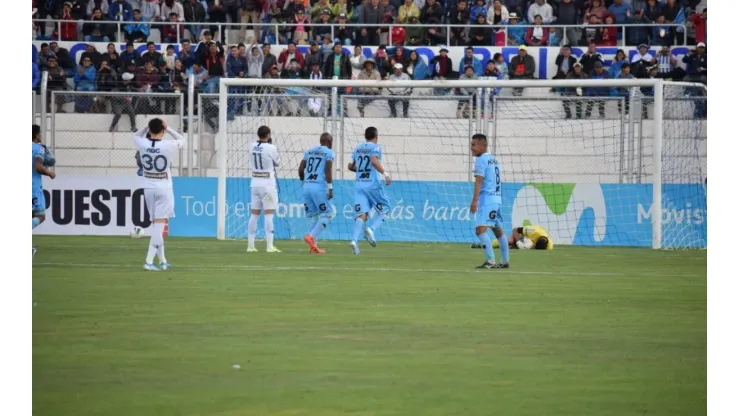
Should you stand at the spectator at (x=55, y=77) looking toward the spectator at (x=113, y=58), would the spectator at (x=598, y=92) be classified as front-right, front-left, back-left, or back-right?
front-right

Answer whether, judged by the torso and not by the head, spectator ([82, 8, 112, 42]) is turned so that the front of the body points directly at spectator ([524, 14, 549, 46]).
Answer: no

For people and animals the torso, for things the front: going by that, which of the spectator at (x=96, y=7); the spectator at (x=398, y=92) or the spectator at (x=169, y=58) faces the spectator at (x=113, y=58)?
the spectator at (x=96, y=7)

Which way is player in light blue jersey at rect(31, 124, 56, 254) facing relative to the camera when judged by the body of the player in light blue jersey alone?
to the viewer's right

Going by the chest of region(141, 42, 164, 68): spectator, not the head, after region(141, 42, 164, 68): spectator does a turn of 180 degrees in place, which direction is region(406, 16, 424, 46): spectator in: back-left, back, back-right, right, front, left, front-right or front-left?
right

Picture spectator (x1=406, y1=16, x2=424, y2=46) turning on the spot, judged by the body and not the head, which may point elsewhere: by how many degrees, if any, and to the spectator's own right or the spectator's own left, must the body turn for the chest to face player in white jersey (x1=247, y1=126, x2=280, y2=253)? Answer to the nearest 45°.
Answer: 0° — they already face them

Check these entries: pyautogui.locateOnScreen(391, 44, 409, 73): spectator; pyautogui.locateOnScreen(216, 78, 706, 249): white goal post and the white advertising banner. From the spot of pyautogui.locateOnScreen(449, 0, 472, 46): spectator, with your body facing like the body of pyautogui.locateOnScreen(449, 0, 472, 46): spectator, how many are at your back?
0

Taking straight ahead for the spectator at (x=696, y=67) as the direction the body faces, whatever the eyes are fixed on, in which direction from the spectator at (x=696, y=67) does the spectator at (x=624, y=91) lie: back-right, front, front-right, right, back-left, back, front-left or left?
front-right

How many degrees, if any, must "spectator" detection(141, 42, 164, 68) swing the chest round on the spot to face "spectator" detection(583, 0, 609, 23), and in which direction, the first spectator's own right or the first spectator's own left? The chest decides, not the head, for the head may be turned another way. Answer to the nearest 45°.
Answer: approximately 90° to the first spectator's own left

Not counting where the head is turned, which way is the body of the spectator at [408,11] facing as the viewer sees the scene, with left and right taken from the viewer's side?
facing the viewer

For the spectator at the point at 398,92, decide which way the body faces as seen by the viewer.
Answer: toward the camera

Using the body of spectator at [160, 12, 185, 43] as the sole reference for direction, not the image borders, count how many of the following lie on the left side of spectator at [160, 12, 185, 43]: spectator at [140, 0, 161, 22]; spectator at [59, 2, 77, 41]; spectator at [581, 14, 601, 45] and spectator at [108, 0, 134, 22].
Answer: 1

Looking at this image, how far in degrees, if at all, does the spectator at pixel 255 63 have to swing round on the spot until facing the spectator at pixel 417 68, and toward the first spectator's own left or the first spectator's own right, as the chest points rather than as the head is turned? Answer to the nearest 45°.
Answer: approximately 90° to the first spectator's own left

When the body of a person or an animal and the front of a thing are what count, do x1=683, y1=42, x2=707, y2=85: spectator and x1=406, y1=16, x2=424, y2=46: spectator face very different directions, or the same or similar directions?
same or similar directions

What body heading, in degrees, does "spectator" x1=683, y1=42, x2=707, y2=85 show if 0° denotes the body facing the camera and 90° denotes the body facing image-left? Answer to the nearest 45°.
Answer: approximately 0°

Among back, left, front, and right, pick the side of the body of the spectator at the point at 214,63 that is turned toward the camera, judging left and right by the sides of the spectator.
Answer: front

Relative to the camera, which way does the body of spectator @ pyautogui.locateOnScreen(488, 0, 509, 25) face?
toward the camera

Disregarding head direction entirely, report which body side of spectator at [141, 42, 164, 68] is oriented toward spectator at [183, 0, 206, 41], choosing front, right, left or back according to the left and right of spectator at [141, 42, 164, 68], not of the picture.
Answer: back

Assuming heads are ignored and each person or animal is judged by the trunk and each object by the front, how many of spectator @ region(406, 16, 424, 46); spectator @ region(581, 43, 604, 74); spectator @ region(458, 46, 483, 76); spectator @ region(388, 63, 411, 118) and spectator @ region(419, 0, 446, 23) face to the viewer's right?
0

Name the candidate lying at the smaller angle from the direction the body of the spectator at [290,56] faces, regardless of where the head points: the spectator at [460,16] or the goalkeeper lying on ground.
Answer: the goalkeeper lying on ground

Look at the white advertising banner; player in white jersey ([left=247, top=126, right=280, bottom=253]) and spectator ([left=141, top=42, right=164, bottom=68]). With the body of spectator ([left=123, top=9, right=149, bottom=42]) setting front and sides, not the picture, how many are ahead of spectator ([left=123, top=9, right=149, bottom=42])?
3

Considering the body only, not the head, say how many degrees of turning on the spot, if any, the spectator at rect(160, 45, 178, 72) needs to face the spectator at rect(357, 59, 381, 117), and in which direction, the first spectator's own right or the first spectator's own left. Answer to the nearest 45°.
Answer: approximately 90° to the first spectator's own left
